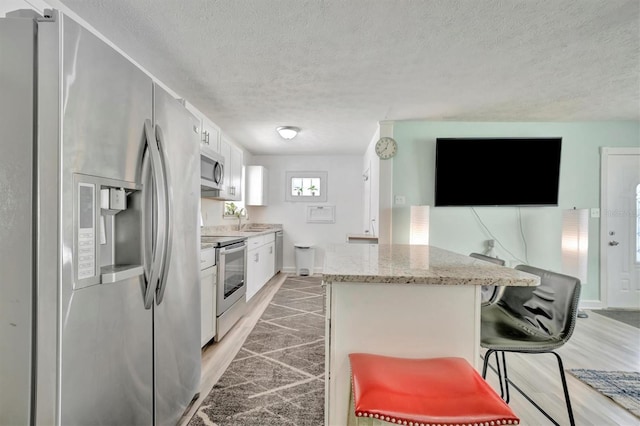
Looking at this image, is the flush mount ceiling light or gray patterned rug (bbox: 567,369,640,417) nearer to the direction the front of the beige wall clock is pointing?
the gray patterned rug

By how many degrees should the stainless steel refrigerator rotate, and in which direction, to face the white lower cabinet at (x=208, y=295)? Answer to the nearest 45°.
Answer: approximately 90° to its left

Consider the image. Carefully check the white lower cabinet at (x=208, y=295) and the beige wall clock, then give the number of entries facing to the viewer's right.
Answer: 1

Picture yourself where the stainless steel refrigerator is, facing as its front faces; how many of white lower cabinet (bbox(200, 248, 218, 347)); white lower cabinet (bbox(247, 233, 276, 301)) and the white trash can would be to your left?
3

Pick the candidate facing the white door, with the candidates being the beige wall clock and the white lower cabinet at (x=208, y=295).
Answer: the white lower cabinet

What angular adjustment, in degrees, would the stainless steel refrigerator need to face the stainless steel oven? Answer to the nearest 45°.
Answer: approximately 90° to its left

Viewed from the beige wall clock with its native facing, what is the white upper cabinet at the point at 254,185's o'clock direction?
The white upper cabinet is roughly at 4 o'clock from the beige wall clock.

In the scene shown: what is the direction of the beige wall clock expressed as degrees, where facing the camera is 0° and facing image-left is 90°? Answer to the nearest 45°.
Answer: approximately 0°

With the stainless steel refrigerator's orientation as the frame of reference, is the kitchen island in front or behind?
in front

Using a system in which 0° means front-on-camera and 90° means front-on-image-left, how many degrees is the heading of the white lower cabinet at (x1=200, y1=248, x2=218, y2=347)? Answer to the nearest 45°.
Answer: approximately 270°
